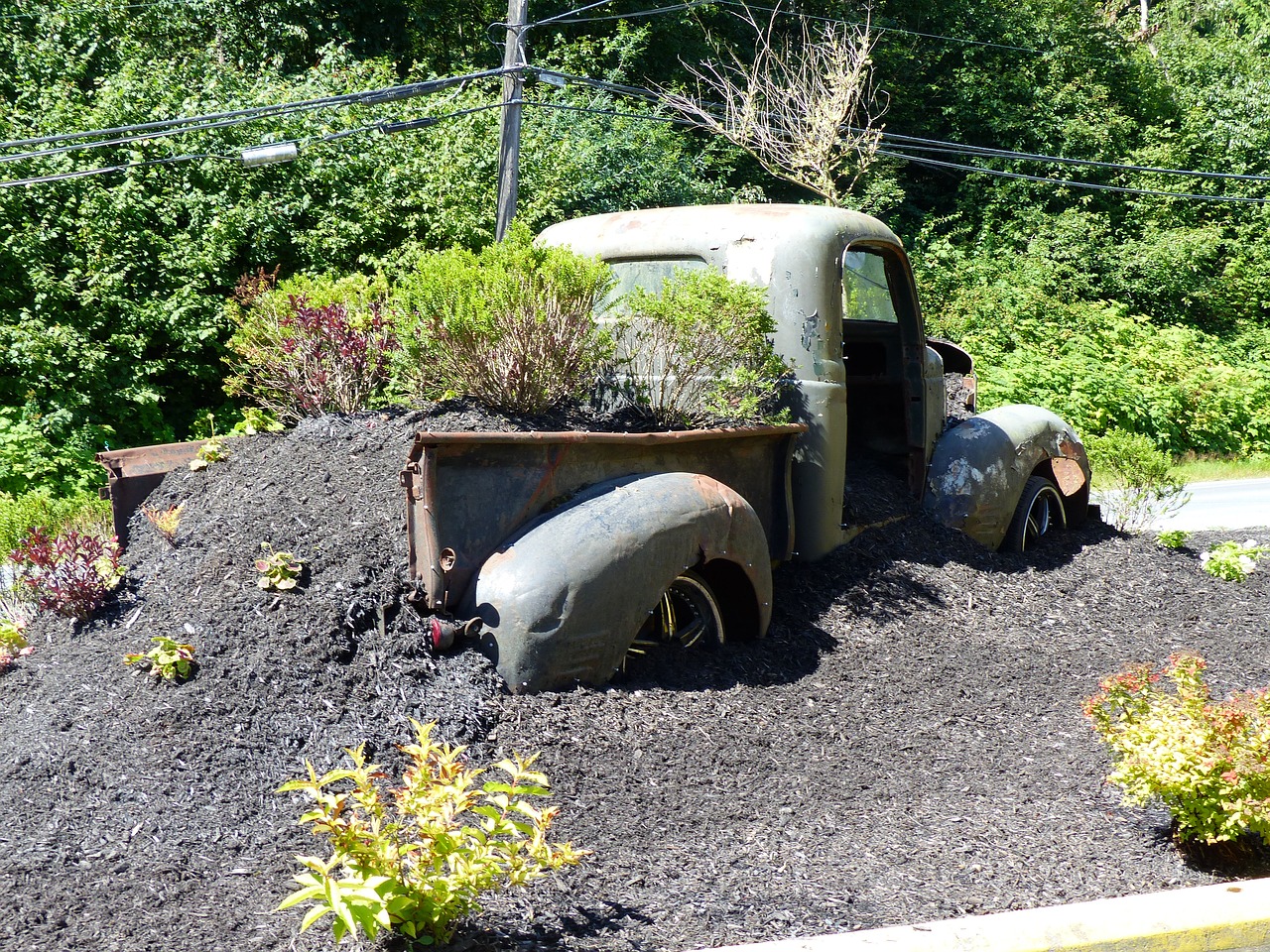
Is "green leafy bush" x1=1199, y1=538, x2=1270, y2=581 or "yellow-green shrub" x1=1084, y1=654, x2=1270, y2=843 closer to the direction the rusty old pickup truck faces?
the green leafy bush

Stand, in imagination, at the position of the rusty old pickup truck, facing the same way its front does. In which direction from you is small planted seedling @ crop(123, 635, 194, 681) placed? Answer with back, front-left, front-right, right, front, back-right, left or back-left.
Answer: back

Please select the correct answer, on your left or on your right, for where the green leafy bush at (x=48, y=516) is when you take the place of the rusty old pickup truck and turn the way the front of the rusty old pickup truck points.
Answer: on your left

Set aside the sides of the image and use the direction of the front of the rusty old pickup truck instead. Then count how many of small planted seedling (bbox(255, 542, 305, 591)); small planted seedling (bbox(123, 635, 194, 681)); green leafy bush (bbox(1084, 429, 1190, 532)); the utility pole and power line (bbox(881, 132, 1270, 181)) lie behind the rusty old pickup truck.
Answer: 2

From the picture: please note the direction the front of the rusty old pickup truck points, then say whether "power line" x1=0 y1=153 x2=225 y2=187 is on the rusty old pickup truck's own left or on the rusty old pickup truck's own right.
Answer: on the rusty old pickup truck's own left

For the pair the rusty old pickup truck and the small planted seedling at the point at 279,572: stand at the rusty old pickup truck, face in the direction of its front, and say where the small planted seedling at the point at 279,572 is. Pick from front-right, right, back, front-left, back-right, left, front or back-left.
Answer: back

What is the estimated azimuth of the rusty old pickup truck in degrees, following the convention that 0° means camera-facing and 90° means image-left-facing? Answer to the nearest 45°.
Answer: approximately 225°

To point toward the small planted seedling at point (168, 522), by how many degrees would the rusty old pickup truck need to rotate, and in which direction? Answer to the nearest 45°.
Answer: approximately 135° to its left

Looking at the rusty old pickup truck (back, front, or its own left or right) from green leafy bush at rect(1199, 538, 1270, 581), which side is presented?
front

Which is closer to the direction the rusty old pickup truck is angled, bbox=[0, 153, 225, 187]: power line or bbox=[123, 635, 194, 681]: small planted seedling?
the power line

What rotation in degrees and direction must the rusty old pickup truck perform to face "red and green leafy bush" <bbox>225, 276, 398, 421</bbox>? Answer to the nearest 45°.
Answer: approximately 135° to its left

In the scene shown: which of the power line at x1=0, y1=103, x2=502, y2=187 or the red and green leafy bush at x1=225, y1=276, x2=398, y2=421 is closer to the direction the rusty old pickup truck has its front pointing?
the power line

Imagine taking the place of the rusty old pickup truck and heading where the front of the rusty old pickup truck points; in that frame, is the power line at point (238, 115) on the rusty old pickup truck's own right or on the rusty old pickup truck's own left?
on the rusty old pickup truck's own left
